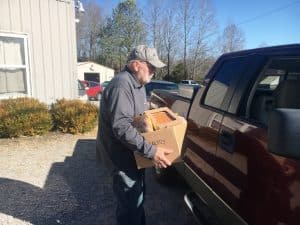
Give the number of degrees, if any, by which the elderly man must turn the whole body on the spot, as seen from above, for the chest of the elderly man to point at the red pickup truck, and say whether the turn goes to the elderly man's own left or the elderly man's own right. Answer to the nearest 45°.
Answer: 0° — they already face it

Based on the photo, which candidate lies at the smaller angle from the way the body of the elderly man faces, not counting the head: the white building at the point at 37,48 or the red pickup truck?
the red pickup truck

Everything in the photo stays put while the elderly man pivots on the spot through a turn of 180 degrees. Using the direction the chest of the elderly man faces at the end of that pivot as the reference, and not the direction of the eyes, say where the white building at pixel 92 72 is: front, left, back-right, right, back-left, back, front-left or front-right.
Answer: right

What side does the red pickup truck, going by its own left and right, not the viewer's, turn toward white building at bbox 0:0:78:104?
back

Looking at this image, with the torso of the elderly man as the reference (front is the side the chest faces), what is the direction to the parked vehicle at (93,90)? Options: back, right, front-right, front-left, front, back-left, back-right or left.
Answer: left

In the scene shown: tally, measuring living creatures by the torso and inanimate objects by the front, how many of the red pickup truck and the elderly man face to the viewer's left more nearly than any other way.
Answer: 0

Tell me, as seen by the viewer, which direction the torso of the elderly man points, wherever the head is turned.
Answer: to the viewer's right

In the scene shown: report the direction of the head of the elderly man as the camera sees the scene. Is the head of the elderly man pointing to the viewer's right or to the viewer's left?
to the viewer's right
